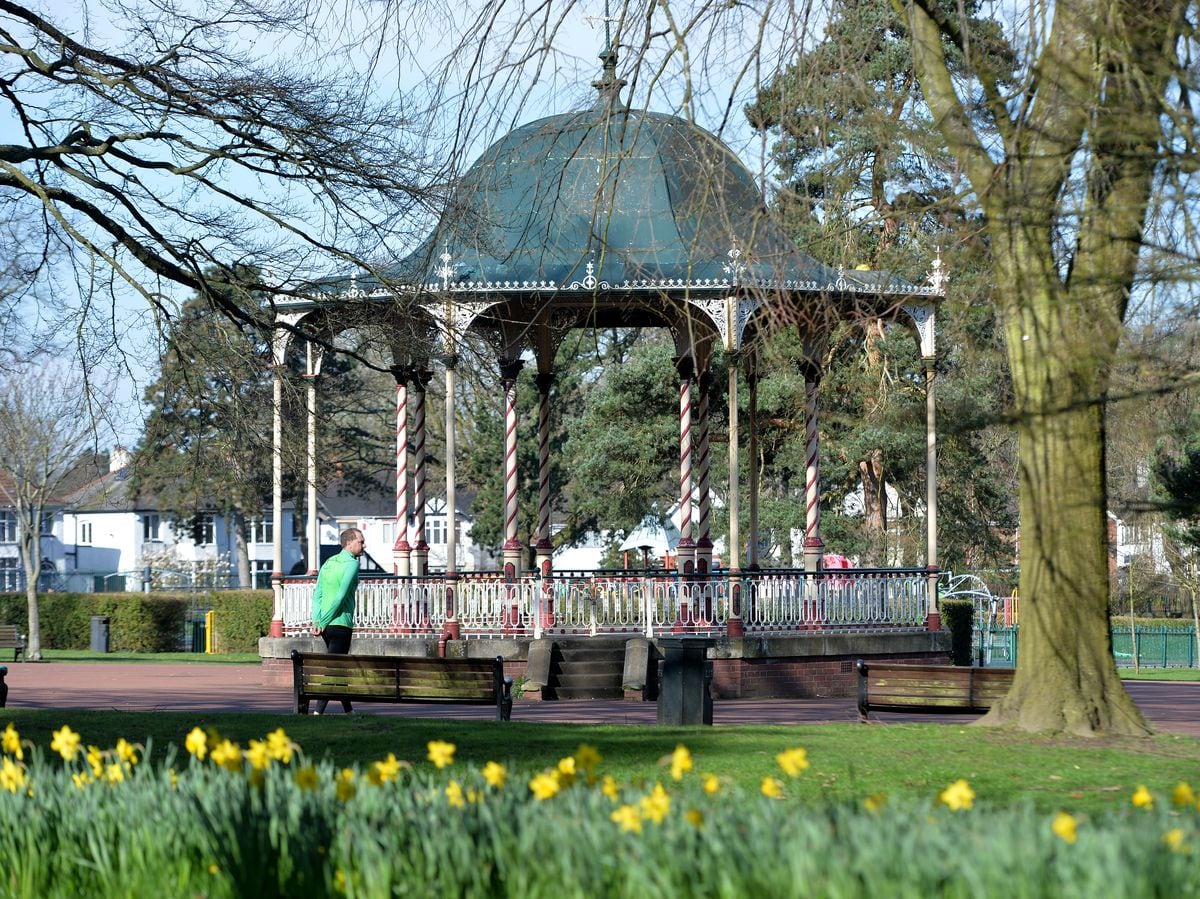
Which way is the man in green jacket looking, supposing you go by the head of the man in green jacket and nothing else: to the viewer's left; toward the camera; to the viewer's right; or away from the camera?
to the viewer's right

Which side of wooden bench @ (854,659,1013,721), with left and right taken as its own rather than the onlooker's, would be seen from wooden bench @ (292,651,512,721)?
left

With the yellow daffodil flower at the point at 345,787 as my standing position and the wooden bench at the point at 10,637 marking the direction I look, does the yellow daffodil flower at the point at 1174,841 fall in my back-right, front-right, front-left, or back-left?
back-right

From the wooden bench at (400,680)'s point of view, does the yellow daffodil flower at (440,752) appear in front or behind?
behind

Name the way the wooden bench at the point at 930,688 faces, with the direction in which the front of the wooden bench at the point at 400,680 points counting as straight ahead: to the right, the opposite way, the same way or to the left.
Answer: the same way

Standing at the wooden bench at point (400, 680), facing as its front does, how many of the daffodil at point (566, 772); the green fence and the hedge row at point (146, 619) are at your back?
1

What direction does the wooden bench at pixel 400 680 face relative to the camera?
away from the camera

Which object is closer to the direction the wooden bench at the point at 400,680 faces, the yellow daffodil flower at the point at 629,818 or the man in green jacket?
the man in green jacket

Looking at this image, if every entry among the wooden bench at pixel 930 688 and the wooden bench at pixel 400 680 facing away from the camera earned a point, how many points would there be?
2

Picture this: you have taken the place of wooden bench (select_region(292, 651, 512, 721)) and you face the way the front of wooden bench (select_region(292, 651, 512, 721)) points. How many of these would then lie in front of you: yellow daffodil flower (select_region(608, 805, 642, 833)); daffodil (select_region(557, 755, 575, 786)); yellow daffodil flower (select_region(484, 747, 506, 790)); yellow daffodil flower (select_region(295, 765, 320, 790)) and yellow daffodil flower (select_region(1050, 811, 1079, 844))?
0

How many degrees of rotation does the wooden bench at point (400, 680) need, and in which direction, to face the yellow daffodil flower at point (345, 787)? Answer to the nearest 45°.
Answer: approximately 180°

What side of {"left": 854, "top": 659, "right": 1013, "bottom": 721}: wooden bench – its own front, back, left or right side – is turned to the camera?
back

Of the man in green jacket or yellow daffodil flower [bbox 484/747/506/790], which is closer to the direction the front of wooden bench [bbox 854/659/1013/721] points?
the man in green jacket

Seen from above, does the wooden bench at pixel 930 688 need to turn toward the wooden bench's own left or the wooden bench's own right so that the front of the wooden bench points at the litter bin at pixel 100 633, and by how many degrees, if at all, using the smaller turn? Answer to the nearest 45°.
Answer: approximately 45° to the wooden bench's own left
